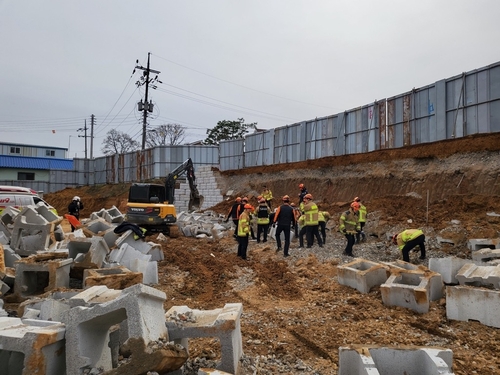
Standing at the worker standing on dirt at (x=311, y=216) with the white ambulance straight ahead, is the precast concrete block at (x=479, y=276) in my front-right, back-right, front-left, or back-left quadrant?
back-left

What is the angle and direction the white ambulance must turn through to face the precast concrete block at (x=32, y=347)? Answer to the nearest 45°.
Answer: approximately 90° to its right

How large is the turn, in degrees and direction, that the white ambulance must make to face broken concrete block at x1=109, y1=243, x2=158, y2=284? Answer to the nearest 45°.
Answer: approximately 90° to its right

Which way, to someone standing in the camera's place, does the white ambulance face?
facing to the right of the viewer

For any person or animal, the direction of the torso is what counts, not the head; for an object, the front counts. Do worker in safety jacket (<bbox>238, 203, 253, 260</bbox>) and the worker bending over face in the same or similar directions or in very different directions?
very different directions

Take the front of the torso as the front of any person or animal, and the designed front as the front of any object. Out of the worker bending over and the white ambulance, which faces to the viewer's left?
the worker bending over

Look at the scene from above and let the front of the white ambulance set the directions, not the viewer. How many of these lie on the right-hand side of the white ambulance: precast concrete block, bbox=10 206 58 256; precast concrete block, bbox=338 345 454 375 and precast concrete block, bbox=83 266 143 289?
3

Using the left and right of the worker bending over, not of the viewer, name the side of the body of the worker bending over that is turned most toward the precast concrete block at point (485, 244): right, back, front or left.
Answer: back

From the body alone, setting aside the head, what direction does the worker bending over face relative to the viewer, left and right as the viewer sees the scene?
facing to the left of the viewer

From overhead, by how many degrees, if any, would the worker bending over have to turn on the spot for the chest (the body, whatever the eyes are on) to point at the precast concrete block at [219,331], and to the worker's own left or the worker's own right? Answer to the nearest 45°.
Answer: approximately 90° to the worker's own left

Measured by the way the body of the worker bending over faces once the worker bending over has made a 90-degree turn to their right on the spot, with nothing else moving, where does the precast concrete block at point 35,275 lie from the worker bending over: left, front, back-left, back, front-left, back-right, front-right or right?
back-left
